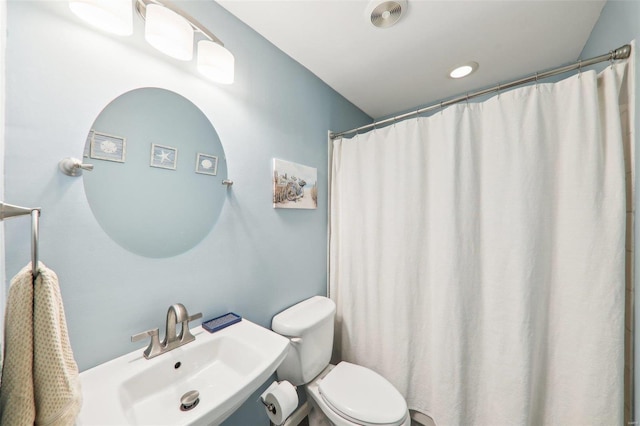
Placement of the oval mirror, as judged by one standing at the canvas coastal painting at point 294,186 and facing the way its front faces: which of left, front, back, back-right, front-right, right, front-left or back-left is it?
right

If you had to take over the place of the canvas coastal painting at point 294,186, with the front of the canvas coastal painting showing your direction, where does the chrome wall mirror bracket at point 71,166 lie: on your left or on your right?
on your right

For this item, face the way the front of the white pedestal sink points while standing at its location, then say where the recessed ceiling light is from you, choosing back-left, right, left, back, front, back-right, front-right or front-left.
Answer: front-left

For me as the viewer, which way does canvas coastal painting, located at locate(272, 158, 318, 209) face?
facing the viewer and to the right of the viewer

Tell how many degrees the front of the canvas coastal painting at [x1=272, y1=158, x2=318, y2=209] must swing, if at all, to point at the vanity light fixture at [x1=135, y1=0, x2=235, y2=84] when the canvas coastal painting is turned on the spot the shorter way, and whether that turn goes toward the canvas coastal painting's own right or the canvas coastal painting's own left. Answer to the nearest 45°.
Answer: approximately 90° to the canvas coastal painting's own right
